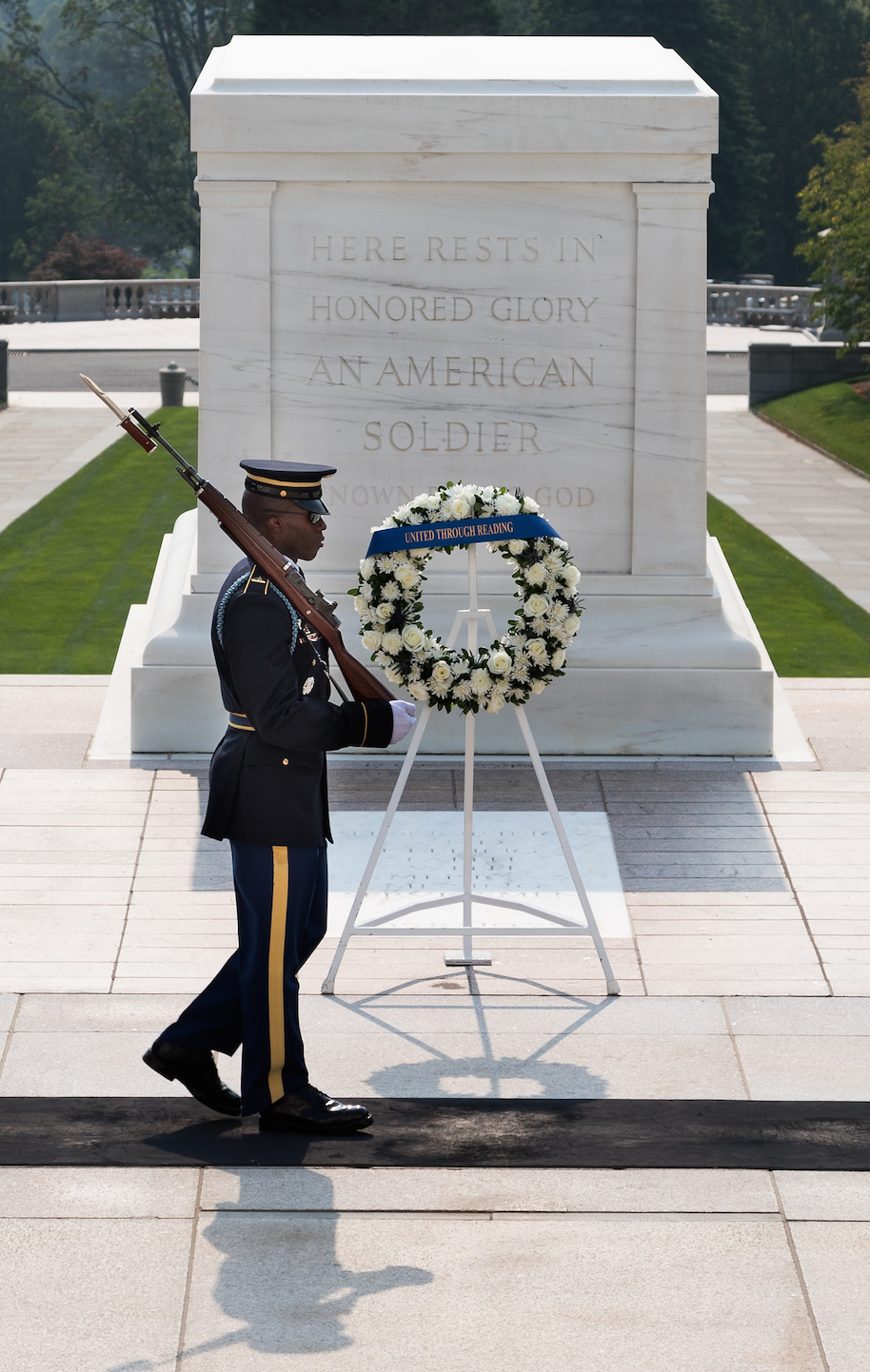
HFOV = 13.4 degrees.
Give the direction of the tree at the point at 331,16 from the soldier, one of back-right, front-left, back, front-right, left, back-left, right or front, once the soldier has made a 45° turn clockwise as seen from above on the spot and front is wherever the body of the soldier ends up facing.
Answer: back-left

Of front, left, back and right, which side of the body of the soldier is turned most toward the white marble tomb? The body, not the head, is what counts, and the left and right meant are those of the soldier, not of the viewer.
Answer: left

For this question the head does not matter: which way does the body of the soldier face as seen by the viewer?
to the viewer's right

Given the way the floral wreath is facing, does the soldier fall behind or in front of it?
in front

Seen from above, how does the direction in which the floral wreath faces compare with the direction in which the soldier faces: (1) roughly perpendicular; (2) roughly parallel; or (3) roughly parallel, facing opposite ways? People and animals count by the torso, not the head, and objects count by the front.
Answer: roughly perpendicular

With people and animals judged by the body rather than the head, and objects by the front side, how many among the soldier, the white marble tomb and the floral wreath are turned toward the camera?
2

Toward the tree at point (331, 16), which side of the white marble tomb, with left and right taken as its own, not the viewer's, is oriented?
back

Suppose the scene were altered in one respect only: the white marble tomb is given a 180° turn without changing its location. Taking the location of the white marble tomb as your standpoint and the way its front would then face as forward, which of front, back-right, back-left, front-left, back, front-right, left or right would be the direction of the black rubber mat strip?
back

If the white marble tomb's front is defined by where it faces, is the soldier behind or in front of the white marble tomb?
in front

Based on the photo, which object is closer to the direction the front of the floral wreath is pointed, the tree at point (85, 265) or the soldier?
the soldier

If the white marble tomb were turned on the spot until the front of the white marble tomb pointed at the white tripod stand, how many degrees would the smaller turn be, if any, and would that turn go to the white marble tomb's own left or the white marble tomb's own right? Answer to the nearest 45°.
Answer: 0° — it already faces it

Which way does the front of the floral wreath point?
toward the camera

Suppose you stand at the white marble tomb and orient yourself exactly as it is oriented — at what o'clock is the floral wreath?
The floral wreath is roughly at 12 o'clock from the white marble tomb.

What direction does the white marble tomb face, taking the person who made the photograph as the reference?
facing the viewer

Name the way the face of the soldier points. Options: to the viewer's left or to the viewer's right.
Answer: to the viewer's right
